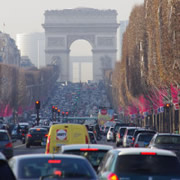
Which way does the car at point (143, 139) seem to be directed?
away from the camera

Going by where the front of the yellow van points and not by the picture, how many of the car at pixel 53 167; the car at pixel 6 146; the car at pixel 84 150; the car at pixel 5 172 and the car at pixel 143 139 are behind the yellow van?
3

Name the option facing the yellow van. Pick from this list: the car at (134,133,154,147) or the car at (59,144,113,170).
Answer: the car at (59,144,113,170)

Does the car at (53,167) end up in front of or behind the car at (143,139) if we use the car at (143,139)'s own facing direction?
behind

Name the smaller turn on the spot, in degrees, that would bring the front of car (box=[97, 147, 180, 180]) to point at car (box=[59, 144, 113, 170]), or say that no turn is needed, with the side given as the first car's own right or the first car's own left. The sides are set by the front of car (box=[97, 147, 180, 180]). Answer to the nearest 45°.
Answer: approximately 45° to the first car's own left

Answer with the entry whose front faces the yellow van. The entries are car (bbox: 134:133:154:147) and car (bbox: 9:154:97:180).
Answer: car (bbox: 9:154:97:180)

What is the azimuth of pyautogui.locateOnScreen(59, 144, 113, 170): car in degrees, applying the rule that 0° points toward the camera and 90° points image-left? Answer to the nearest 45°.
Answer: approximately 180°

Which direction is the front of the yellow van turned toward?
away from the camera

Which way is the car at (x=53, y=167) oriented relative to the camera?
away from the camera

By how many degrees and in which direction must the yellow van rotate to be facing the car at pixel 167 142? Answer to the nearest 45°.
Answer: approximately 90° to its right

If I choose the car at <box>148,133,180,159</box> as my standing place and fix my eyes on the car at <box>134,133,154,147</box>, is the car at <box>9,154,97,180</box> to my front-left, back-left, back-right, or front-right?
back-left

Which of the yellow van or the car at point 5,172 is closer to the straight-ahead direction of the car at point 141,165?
the yellow van
